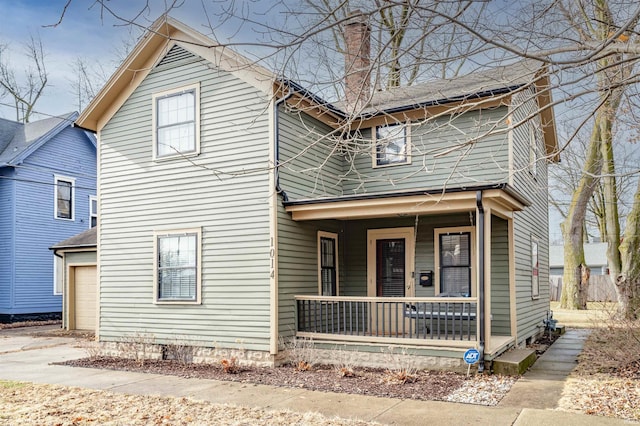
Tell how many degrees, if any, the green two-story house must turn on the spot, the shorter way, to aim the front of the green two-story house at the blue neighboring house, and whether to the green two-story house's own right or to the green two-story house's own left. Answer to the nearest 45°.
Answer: approximately 90° to the green two-story house's own right

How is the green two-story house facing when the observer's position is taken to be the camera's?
facing the viewer and to the left of the viewer

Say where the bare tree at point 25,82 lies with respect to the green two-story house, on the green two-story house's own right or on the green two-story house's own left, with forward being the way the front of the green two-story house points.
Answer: on the green two-story house's own right
